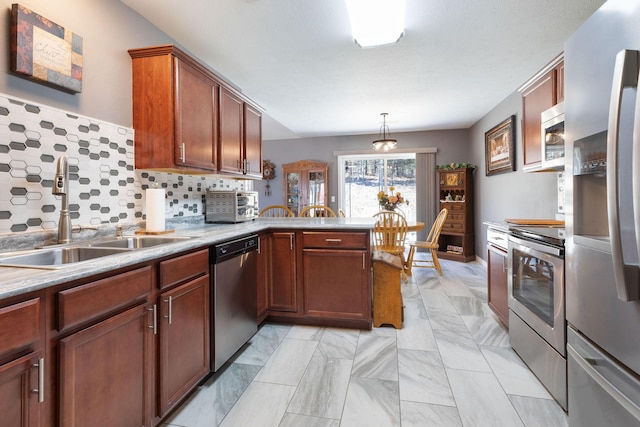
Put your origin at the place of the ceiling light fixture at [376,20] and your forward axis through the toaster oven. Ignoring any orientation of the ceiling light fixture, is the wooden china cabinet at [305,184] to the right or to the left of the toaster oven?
right

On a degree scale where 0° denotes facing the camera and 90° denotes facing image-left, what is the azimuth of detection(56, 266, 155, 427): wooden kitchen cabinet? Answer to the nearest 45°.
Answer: approximately 315°

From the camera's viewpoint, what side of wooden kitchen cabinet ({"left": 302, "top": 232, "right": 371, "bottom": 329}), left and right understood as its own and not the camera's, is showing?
front

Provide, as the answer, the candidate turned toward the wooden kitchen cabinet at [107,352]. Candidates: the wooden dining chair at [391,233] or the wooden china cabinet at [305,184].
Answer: the wooden china cabinet at [305,184]

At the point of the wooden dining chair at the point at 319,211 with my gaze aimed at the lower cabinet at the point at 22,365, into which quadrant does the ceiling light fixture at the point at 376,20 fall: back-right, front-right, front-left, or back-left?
front-left

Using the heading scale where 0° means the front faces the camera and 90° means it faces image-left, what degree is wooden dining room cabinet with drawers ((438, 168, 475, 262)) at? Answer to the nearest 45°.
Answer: approximately 45°

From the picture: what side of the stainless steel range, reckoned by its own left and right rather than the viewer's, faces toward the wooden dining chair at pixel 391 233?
right

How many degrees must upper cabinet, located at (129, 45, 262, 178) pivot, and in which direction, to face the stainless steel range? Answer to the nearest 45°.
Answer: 0° — it already faces it

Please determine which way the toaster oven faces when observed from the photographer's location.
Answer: facing the viewer and to the right of the viewer

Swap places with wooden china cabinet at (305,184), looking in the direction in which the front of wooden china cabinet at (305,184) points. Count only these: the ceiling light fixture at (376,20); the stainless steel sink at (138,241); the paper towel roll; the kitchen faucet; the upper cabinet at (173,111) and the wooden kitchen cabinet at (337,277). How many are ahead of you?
6

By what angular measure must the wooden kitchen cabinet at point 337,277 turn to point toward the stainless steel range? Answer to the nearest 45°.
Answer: approximately 45° to its left

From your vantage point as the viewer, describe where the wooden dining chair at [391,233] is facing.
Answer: facing away from the viewer

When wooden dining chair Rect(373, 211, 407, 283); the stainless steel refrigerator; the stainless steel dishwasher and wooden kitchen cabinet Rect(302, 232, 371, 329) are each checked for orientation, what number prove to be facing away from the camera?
1
